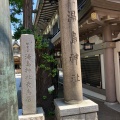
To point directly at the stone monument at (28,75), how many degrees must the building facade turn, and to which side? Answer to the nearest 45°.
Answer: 0° — it already faces it

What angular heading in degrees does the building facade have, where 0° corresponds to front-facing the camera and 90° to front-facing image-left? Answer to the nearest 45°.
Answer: approximately 45°

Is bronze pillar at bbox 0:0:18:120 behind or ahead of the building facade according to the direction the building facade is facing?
ahead

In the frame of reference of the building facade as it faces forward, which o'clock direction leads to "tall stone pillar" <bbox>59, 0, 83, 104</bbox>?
The tall stone pillar is roughly at 11 o'clock from the building facade.

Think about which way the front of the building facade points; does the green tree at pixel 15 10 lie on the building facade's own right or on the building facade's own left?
on the building facade's own right
